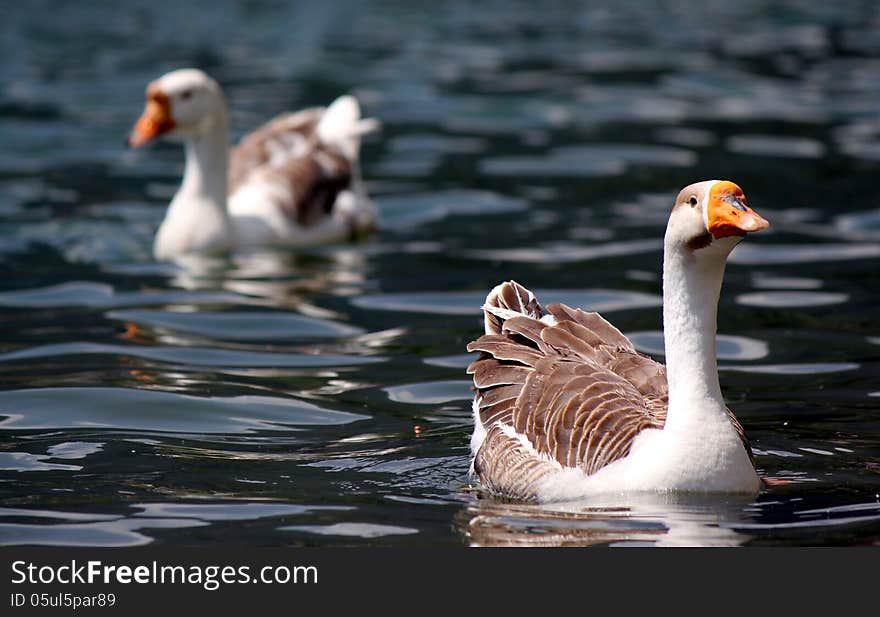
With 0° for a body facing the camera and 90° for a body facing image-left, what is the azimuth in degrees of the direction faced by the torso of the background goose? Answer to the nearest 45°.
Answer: approximately 45°

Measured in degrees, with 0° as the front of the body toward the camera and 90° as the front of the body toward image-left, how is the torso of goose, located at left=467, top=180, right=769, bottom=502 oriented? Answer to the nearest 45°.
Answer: approximately 315°
